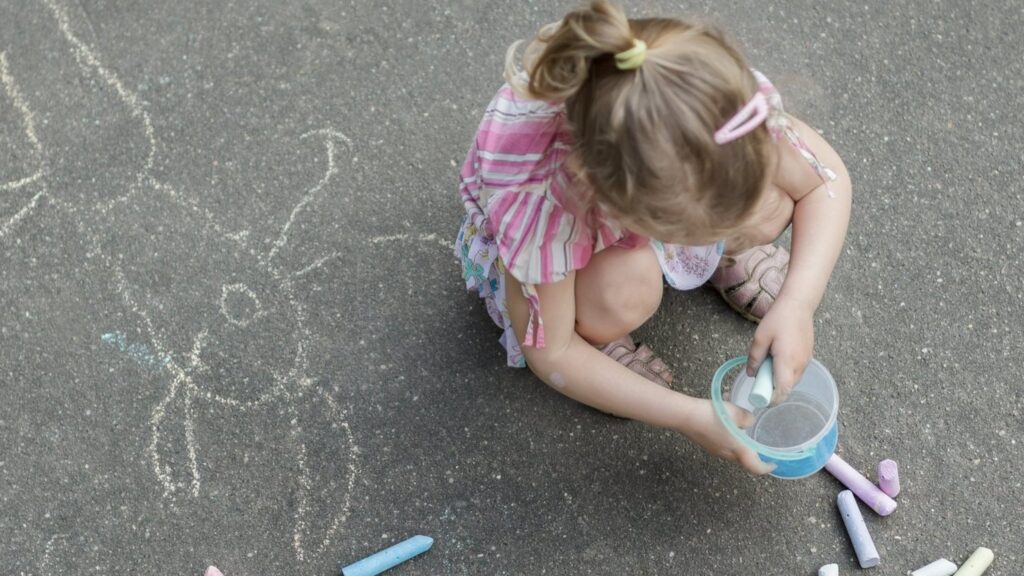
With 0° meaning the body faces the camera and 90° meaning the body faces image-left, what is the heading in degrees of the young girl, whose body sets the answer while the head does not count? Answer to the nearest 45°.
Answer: approximately 315°
